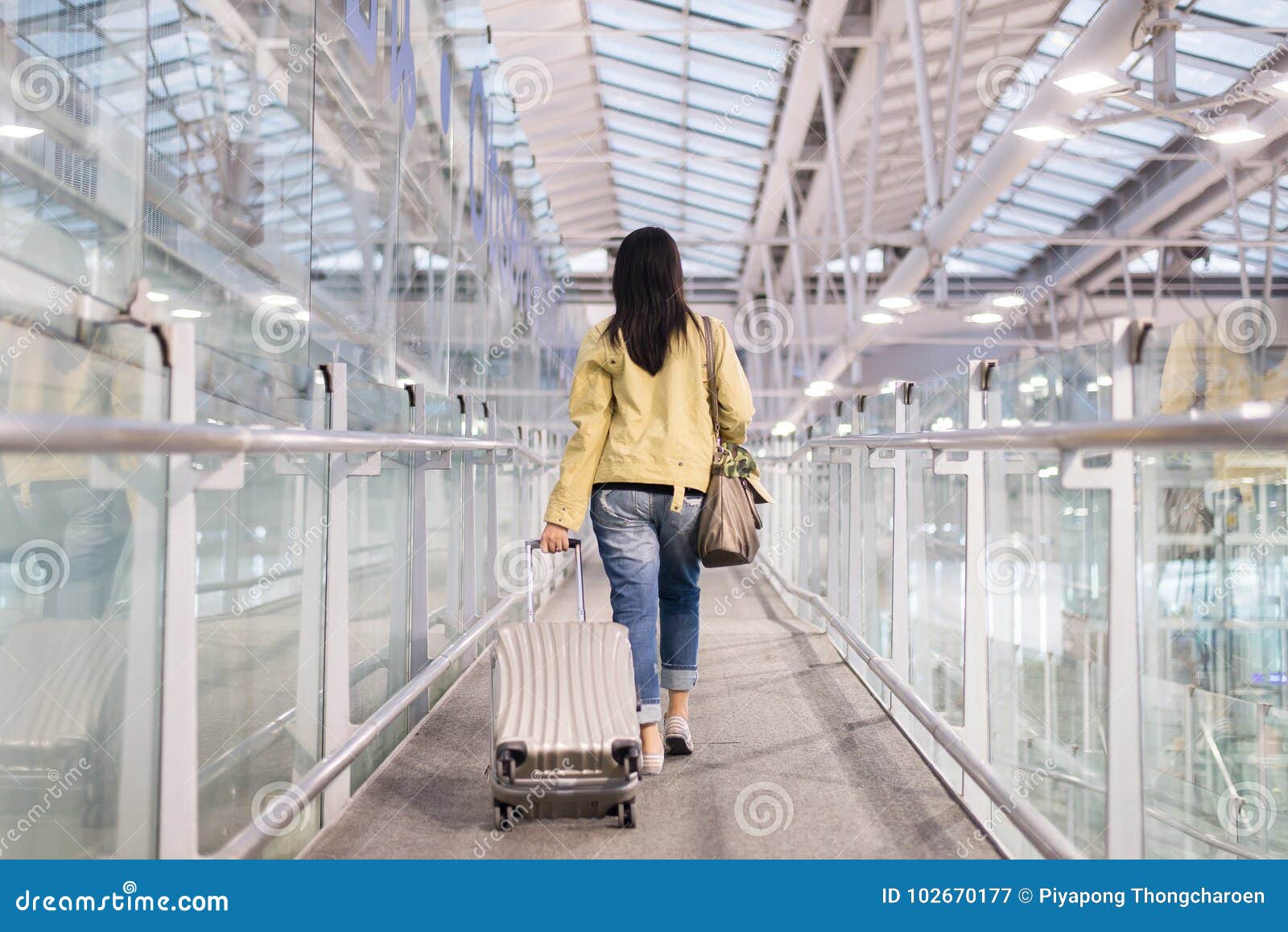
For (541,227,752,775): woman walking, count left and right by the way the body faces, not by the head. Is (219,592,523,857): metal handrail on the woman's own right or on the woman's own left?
on the woman's own left

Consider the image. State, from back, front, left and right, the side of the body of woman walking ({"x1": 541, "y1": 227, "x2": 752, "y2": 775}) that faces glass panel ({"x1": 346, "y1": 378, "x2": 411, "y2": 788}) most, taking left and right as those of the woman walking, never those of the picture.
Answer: left

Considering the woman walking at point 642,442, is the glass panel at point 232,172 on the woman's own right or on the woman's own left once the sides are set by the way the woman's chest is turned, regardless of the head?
on the woman's own left

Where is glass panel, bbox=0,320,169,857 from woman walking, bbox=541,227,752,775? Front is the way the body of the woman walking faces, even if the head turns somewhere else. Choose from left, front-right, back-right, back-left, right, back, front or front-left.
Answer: back-left

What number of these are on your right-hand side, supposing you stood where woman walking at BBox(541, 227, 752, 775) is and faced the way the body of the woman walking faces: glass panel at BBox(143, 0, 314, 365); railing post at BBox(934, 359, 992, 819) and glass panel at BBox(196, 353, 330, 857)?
1

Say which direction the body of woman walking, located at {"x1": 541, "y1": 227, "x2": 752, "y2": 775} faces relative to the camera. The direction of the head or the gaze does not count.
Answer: away from the camera

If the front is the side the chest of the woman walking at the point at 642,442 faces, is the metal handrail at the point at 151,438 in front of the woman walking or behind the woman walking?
behind

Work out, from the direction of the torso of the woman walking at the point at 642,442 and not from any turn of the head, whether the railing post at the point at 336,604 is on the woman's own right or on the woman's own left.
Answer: on the woman's own left

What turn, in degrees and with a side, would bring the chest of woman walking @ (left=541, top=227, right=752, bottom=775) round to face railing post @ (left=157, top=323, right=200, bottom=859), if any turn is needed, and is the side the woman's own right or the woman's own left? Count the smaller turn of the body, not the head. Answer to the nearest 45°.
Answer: approximately 135° to the woman's own left

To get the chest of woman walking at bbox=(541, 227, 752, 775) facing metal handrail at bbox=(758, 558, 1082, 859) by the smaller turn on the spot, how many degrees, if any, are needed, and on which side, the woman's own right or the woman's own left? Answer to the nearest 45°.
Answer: approximately 135° to the woman's own right

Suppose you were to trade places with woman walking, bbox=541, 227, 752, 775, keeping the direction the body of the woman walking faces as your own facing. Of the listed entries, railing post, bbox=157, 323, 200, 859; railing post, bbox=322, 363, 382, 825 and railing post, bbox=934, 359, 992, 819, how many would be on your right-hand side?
1

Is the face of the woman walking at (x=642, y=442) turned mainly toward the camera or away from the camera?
away from the camera

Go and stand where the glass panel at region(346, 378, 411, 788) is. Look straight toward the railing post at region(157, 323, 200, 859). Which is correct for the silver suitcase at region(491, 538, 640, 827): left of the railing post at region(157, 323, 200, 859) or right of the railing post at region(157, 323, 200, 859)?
left
